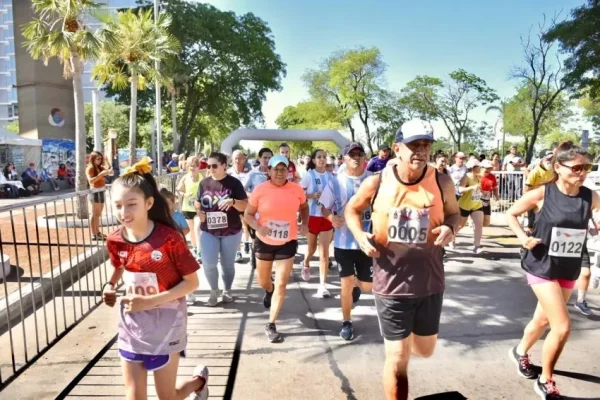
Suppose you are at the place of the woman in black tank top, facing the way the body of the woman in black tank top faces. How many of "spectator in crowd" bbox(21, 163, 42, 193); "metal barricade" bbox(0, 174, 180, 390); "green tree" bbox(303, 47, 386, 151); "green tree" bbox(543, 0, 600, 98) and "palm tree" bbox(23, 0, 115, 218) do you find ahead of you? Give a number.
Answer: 0

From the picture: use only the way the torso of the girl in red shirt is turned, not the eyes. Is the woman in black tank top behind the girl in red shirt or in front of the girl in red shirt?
behind

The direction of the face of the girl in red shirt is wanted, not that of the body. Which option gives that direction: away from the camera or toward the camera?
toward the camera

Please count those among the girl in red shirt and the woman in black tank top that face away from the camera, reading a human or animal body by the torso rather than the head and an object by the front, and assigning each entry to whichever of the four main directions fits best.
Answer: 0

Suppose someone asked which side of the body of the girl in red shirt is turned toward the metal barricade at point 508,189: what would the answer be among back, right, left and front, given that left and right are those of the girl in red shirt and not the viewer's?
back

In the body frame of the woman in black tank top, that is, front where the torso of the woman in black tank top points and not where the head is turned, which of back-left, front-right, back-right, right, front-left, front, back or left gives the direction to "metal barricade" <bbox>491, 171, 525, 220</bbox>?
back-left

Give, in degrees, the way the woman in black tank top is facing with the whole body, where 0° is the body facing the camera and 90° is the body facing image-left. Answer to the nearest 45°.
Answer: approximately 315°

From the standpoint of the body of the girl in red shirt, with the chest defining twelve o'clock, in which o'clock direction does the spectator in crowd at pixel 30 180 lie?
The spectator in crowd is roughly at 4 o'clock from the girl in red shirt.

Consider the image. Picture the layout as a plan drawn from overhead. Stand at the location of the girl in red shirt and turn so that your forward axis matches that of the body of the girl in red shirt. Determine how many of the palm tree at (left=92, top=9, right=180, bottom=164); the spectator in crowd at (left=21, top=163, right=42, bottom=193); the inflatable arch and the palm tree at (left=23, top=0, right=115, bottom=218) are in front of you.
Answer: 0

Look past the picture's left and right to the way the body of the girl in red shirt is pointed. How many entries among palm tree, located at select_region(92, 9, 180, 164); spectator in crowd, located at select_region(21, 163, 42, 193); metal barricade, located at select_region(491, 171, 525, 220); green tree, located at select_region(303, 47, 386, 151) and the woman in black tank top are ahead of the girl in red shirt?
0

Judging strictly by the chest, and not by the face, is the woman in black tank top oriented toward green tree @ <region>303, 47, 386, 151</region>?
no

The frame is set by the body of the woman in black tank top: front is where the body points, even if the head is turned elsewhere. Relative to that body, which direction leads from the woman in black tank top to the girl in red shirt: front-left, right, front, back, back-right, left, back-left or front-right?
right

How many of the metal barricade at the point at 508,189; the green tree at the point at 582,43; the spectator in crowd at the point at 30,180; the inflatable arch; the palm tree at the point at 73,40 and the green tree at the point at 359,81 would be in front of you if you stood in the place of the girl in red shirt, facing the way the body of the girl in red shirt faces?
0

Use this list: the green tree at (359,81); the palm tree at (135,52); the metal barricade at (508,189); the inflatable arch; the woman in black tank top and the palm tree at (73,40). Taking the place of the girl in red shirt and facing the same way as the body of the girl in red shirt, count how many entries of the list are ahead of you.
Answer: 0

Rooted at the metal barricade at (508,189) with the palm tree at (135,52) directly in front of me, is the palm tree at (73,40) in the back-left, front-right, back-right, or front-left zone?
front-left

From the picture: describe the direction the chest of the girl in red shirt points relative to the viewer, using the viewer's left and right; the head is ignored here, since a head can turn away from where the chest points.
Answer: facing the viewer and to the left of the viewer

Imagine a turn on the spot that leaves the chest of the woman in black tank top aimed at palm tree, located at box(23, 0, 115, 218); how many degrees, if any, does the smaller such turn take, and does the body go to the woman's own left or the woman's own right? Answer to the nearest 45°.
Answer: approximately 180°

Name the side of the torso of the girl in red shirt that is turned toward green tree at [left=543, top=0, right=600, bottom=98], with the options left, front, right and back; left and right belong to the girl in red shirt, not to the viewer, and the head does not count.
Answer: back

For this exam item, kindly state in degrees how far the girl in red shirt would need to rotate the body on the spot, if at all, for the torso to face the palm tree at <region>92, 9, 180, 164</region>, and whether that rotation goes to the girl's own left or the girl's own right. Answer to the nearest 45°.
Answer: approximately 135° to the girl's own right

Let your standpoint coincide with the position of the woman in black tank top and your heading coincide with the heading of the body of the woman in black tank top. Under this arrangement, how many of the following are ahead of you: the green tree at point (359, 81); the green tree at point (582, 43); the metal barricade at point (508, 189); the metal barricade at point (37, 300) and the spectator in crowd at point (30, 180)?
0
